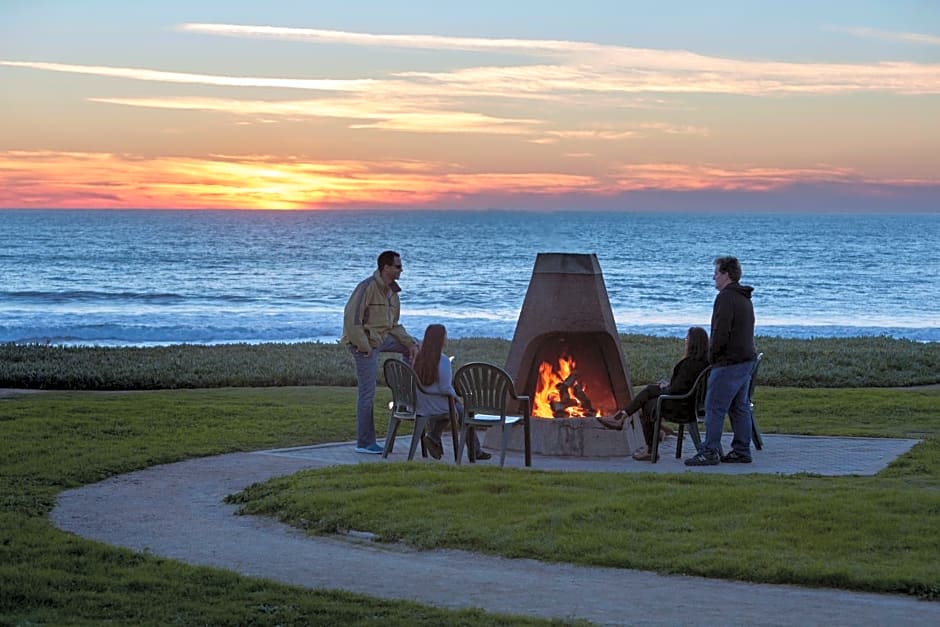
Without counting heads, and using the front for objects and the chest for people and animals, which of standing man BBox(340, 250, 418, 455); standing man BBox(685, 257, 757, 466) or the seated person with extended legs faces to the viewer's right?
standing man BBox(340, 250, 418, 455)

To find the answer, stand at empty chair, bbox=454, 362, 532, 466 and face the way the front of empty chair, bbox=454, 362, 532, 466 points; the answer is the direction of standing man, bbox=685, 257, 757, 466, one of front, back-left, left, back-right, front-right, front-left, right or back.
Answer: front-right

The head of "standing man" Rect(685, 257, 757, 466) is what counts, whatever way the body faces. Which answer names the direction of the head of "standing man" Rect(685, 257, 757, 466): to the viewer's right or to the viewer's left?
to the viewer's left

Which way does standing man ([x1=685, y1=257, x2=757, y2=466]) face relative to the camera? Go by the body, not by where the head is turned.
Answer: to the viewer's left

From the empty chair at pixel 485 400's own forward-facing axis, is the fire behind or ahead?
ahead

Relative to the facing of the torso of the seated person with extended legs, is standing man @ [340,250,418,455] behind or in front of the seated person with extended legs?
in front

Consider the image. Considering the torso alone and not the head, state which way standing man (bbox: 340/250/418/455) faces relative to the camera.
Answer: to the viewer's right

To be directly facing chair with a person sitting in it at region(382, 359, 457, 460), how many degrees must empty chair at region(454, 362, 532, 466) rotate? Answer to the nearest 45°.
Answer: approximately 135° to its left

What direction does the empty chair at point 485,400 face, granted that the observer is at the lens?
facing away from the viewer and to the right of the viewer

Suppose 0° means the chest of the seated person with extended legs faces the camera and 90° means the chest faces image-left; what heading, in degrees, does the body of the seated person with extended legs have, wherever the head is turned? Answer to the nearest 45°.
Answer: approximately 90°

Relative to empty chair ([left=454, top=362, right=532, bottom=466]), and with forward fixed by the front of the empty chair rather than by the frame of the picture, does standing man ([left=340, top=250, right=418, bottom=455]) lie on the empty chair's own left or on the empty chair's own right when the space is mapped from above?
on the empty chair's own left

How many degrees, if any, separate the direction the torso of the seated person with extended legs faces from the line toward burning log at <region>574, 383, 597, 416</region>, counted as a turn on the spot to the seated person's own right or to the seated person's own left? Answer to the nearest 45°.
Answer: approximately 45° to the seated person's own right

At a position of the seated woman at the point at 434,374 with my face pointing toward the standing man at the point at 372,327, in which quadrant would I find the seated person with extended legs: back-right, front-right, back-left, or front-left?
back-right

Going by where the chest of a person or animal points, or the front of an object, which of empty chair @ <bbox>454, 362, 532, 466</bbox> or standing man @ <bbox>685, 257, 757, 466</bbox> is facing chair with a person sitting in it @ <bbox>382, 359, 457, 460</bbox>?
the standing man

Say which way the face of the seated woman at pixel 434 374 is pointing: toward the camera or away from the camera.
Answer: away from the camera
